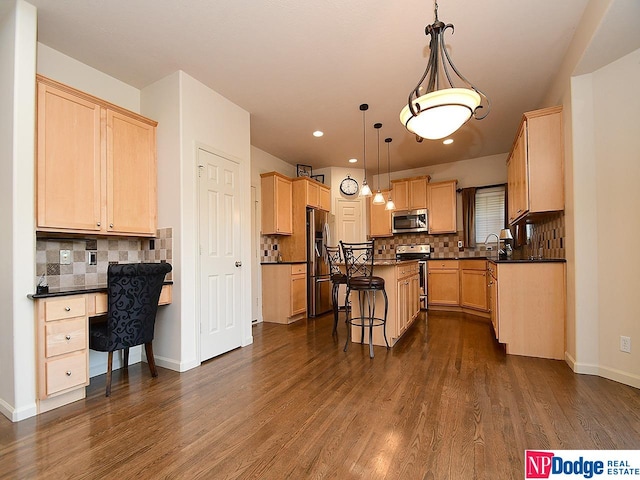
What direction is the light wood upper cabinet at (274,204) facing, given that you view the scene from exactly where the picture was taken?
facing the viewer and to the right of the viewer

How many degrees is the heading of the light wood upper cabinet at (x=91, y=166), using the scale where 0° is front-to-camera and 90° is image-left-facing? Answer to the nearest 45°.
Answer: approximately 315°

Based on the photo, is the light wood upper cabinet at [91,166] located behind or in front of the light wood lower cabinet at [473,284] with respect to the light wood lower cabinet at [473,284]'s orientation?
in front

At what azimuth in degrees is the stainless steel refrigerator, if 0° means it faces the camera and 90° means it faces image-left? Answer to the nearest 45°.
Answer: approximately 315°

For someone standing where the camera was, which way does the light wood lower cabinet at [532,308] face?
facing to the left of the viewer

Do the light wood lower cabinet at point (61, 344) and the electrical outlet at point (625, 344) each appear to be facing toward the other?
yes

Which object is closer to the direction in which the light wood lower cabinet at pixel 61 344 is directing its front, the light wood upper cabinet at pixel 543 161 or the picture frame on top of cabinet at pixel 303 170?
the light wood upper cabinet

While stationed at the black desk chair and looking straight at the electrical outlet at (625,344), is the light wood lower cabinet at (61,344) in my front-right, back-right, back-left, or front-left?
back-right

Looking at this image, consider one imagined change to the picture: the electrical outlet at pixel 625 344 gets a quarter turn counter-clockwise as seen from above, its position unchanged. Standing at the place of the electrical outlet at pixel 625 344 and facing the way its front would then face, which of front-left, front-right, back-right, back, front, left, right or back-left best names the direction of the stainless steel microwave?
back

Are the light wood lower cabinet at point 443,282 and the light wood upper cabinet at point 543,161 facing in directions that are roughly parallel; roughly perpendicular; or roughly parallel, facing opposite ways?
roughly perpendicular

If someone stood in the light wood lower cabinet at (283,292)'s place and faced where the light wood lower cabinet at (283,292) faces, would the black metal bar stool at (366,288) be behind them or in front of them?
in front

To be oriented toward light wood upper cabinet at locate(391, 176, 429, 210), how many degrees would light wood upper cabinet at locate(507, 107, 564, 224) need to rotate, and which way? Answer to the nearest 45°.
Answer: approximately 45° to its right

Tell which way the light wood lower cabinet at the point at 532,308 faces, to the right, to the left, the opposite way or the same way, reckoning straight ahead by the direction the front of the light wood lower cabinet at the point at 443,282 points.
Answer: to the right
